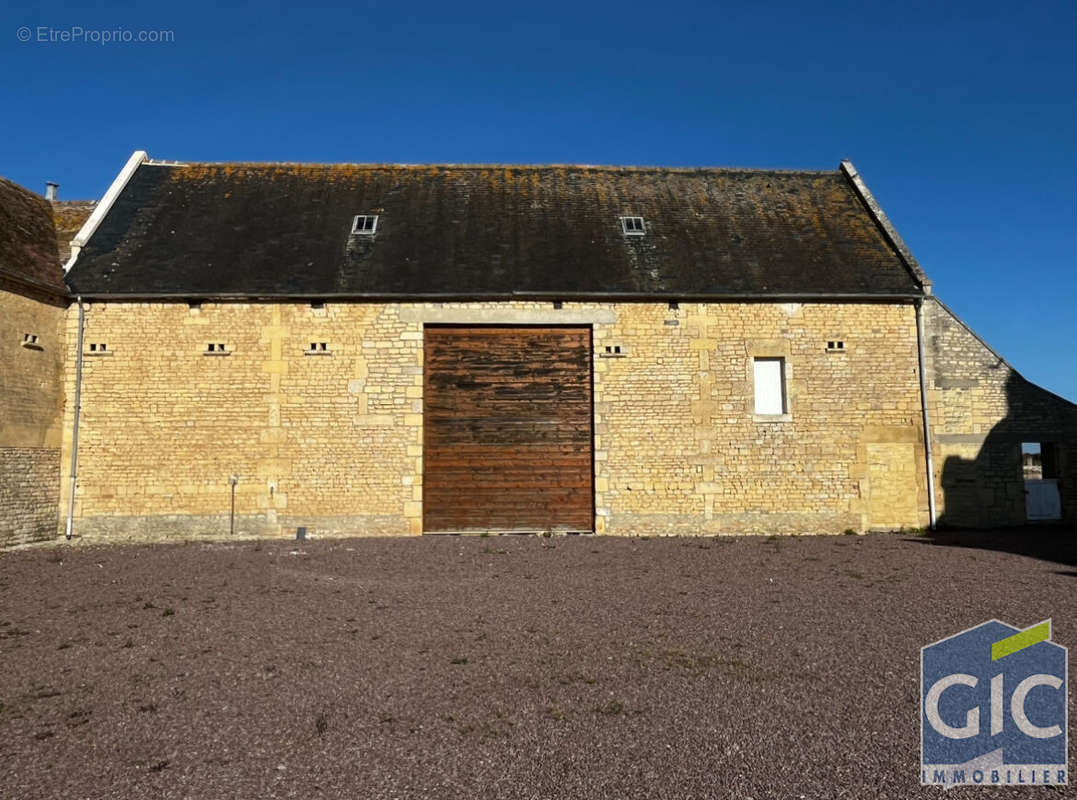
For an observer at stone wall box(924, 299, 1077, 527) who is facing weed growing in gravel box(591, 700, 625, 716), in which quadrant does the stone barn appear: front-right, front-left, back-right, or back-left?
front-right

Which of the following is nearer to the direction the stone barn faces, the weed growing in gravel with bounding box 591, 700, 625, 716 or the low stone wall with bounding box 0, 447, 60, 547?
the weed growing in gravel

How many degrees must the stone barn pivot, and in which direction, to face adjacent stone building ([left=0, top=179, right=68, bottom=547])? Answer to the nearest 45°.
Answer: approximately 90° to its right

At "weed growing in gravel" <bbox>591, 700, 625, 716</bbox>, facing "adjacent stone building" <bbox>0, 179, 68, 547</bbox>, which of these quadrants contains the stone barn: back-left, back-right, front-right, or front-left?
front-right

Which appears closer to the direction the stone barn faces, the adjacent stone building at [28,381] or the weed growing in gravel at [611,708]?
the weed growing in gravel

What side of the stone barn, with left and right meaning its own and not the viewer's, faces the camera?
front

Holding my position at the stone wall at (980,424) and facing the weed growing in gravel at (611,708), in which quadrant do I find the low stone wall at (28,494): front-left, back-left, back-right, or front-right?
front-right

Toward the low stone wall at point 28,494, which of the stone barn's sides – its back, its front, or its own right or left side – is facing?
right

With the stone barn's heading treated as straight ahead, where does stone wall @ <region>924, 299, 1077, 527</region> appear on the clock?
The stone wall is roughly at 9 o'clock from the stone barn.

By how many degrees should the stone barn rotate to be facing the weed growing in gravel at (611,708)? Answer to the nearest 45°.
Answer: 0° — it already faces it
